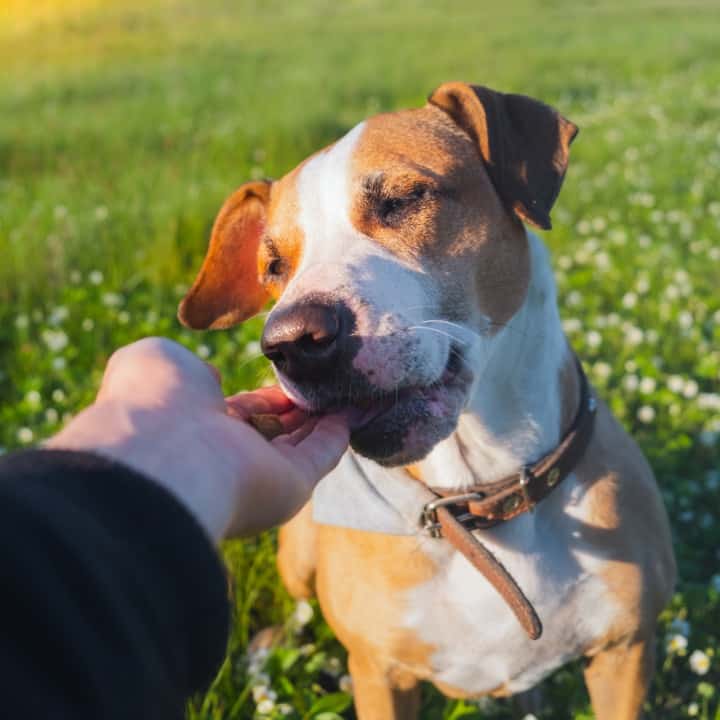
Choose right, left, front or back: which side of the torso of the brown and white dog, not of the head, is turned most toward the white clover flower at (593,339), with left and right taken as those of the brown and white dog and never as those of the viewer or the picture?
back

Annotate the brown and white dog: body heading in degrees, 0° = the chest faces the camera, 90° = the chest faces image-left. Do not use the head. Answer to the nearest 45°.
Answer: approximately 0°

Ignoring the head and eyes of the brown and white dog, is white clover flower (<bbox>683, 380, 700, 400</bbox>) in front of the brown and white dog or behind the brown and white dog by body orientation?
behind

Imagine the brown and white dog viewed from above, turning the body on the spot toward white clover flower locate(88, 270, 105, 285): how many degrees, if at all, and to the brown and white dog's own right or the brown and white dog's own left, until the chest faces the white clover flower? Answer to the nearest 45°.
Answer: approximately 135° to the brown and white dog's own right

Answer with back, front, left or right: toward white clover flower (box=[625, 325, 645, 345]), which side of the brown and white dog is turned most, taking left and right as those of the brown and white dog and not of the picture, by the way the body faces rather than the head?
back

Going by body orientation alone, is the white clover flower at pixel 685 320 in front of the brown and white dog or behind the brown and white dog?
behind
